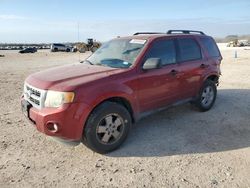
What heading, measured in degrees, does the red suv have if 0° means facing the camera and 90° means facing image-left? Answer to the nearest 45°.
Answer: approximately 45°
